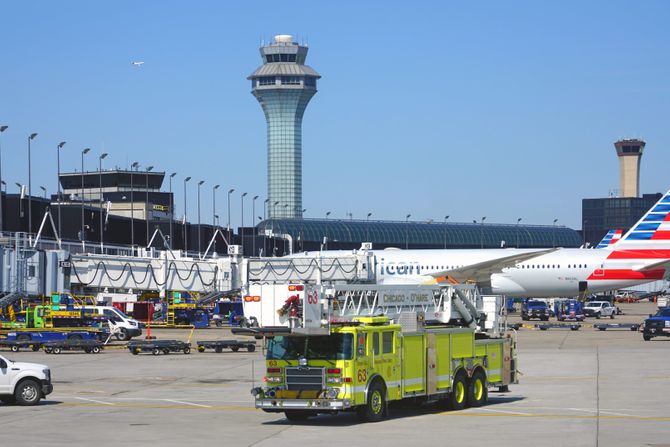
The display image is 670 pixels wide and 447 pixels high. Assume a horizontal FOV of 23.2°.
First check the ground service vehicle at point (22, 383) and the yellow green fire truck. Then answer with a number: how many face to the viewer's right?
1

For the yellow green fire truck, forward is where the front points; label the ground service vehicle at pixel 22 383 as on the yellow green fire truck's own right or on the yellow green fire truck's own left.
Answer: on the yellow green fire truck's own right

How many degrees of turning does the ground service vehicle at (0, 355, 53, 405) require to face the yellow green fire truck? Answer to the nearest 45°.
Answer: approximately 45° to its right

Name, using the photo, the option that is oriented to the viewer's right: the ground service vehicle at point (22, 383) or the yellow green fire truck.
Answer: the ground service vehicle

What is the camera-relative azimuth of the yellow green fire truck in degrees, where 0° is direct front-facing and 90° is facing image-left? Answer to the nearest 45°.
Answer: approximately 45°

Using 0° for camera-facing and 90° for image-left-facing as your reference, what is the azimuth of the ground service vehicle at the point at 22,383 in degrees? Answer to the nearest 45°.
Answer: approximately 270°
